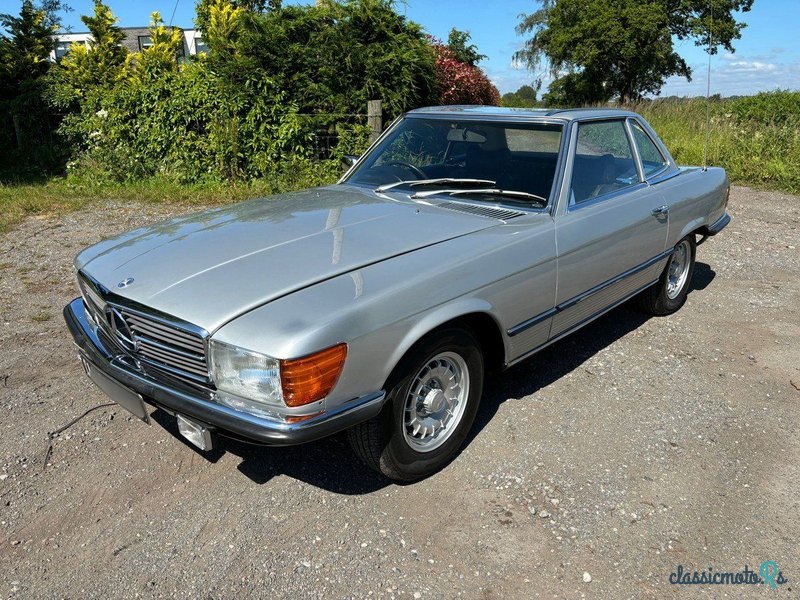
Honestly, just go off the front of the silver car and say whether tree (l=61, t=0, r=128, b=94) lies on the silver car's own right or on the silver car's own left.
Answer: on the silver car's own right

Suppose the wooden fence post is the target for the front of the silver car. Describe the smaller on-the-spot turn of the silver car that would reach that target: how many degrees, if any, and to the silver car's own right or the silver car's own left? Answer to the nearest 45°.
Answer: approximately 135° to the silver car's own right

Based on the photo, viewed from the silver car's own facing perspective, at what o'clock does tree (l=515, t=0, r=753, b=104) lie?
The tree is roughly at 5 o'clock from the silver car.

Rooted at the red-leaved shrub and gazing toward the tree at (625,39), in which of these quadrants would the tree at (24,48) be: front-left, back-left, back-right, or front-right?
back-left

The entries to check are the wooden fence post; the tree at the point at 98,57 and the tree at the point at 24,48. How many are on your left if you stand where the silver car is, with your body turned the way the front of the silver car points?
0

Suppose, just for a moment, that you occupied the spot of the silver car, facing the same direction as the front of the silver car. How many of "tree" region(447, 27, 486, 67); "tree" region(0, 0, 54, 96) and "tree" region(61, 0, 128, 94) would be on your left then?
0

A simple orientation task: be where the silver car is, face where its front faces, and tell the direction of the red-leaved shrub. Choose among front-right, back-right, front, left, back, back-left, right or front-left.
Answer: back-right

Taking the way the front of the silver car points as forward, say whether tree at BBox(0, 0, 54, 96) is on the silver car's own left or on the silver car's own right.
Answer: on the silver car's own right

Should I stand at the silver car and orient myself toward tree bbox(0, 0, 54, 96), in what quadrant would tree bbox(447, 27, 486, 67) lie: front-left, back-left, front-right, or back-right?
front-right

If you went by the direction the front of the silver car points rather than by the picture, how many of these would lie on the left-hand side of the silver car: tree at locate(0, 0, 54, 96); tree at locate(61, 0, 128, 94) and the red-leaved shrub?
0

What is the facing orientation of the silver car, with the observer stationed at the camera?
facing the viewer and to the left of the viewer

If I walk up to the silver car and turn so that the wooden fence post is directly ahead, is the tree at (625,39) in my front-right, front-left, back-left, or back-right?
front-right

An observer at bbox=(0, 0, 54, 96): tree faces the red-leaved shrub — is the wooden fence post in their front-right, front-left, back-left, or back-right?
front-right
